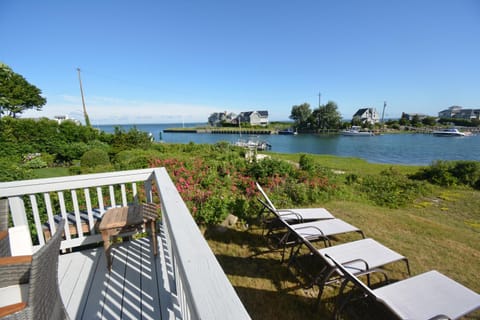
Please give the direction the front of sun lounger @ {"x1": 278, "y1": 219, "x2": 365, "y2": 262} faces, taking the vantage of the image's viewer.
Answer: facing away from the viewer and to the right of the viewer

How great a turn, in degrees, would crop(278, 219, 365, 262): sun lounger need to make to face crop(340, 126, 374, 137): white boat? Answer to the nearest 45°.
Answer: approximately 45° to its left

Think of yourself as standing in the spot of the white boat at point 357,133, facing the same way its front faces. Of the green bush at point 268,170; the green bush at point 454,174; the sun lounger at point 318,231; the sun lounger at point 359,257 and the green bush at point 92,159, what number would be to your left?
5

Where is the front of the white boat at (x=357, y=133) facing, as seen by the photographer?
facing to the left of the viewer

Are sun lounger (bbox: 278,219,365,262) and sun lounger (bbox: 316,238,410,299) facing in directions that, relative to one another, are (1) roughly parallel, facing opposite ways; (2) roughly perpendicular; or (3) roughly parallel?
roughly parallel

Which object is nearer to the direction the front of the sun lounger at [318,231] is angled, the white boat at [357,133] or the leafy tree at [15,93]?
the white boat

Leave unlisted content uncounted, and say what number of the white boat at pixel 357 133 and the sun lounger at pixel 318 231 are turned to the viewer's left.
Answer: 1

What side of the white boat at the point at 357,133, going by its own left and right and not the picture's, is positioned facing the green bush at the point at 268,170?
left

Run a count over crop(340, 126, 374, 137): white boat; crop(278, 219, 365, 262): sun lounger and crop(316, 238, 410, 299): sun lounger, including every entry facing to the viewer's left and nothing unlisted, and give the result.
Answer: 1

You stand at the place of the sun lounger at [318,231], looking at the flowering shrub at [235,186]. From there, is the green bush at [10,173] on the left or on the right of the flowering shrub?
left

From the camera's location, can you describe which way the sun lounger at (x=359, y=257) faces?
facing away from the viewer and to the right of the viewer

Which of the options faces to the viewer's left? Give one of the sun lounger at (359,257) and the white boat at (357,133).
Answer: the white boat

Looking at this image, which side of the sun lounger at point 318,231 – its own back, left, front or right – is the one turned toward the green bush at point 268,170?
left

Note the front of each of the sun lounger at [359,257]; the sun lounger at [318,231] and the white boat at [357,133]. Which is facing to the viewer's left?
the white boat

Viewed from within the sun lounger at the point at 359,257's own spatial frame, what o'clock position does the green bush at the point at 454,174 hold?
The green bush is roughly at 11 o'clock from the sun lounger.

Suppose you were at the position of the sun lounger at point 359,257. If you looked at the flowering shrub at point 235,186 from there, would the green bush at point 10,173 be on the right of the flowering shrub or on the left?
left

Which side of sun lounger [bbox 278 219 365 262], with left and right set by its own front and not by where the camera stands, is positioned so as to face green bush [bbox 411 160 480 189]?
front

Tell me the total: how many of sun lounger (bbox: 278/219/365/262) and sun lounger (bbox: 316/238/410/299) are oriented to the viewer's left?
0

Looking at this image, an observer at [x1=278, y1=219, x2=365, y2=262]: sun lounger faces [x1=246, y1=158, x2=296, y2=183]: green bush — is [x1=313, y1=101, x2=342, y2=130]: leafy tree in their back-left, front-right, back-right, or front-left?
front-right
